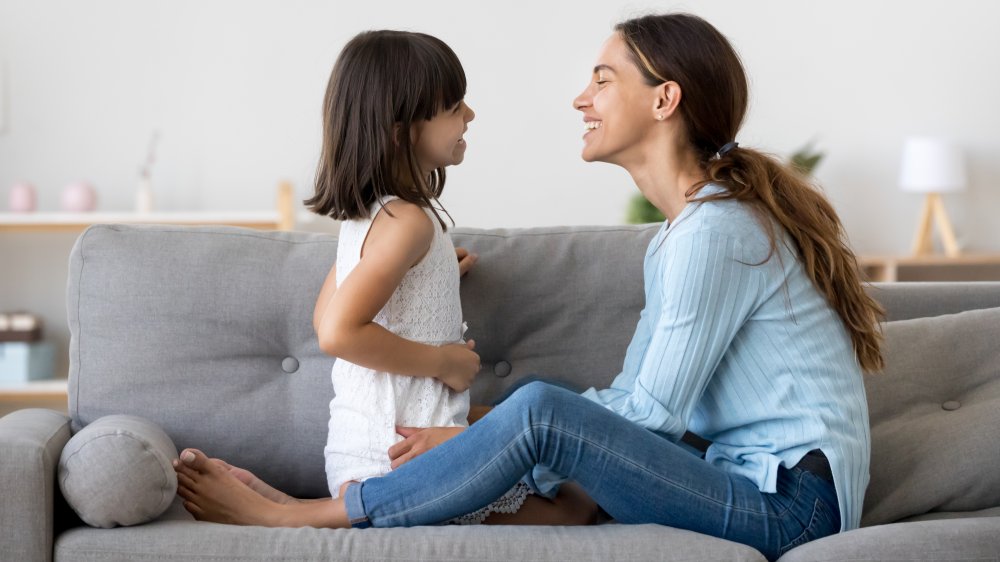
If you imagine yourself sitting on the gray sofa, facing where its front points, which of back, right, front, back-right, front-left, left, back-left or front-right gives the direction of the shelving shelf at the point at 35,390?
back-right

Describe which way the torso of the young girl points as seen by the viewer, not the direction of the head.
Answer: to the viewer's right

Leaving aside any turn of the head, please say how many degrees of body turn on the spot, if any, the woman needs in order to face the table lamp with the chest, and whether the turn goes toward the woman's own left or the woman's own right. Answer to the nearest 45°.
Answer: approximately 135° to the woman's own right

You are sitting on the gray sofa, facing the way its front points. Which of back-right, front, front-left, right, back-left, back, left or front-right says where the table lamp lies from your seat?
back-left

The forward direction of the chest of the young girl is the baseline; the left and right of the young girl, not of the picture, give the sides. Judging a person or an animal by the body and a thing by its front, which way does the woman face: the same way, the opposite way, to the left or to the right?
the opposite way

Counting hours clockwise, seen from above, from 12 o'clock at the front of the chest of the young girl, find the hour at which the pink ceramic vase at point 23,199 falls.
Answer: The pink ceramic vase is roughly at 8 o'clock from the young girl.

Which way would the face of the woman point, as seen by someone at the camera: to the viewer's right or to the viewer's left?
to the viewer's left

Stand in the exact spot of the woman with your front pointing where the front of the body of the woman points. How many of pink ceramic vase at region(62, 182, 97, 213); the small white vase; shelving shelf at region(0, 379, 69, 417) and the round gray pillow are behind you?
0

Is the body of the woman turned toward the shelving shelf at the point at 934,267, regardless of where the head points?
no

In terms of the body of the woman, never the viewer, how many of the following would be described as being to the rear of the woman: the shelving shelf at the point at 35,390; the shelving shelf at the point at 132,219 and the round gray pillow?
0

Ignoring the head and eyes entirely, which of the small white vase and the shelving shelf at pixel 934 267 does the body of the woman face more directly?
the small white vase

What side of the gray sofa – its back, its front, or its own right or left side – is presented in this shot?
front

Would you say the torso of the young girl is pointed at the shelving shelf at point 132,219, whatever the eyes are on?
no

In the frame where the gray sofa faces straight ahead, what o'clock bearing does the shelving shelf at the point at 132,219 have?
The shelving shelf is roughly at 5 o'clock from the gray sofa.

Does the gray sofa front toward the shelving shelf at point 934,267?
no

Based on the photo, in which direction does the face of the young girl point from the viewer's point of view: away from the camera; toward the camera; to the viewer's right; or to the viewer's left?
to the viewer's right

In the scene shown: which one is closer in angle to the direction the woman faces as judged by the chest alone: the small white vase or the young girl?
the young girl

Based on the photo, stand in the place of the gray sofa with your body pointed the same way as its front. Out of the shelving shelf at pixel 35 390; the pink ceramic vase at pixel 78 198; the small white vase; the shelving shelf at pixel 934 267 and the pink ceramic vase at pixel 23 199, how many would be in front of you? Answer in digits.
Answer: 0

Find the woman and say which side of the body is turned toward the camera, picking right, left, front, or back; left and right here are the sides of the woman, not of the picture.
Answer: left

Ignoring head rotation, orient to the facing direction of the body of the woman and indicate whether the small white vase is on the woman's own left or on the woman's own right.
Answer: on the woman's own right
